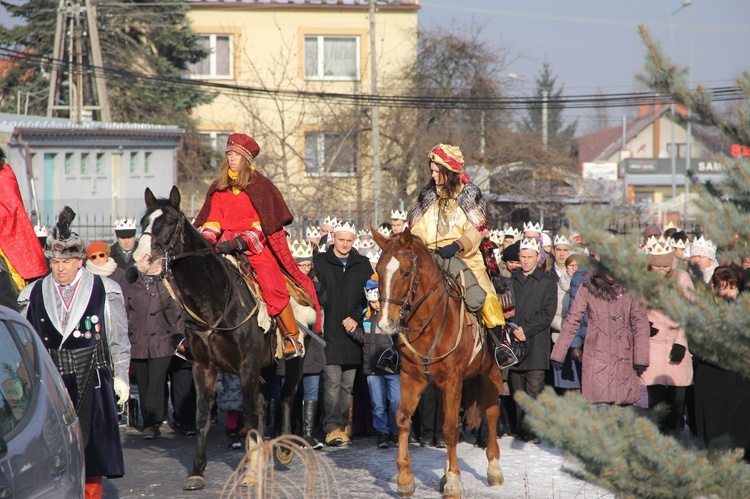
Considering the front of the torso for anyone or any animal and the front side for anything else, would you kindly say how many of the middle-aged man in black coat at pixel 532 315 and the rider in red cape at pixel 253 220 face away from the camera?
0

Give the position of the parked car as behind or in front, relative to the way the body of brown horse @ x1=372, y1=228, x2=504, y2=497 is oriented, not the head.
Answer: in front

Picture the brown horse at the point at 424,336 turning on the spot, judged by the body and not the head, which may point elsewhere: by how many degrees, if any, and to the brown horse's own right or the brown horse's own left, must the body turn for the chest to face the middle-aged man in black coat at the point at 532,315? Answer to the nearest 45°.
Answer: approximately 180°

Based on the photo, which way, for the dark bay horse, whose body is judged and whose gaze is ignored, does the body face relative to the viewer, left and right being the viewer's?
facing the viewer and to the left of the viewer

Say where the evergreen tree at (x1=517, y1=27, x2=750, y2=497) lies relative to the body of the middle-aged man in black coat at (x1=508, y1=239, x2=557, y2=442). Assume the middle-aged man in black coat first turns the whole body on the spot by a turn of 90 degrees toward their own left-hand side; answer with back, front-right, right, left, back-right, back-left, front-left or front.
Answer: front-right

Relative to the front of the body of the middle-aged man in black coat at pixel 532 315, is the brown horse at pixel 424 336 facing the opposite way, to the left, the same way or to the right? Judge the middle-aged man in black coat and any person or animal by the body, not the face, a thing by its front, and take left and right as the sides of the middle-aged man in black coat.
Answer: the same way

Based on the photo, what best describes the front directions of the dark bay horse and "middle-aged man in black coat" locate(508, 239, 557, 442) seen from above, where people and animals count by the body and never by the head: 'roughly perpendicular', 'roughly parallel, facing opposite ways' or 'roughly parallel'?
roughly parallel

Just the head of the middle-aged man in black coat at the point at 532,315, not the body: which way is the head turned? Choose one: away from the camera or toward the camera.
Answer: toward the camera

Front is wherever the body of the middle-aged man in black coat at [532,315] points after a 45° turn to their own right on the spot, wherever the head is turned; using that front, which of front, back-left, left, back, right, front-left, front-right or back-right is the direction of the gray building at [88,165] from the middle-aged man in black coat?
front-right

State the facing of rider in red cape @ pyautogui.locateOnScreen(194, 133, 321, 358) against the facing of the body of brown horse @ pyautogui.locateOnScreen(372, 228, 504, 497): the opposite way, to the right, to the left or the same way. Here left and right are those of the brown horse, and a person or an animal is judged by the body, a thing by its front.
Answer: the same way

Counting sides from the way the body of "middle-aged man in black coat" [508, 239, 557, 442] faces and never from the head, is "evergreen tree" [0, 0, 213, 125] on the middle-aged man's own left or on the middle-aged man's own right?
on the middle-aged man's own right

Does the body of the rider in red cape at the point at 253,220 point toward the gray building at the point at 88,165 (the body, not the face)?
no

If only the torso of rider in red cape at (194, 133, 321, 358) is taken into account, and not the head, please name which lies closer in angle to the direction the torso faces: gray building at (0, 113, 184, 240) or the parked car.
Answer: the parked car

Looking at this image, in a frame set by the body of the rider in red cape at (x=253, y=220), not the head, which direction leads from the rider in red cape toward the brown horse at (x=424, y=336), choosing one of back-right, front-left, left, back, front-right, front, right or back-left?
left

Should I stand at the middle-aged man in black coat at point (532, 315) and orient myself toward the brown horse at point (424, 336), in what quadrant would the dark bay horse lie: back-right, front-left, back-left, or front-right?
front-right

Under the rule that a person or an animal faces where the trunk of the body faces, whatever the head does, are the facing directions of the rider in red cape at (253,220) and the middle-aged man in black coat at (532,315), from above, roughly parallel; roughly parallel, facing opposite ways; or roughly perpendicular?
roughly parallel

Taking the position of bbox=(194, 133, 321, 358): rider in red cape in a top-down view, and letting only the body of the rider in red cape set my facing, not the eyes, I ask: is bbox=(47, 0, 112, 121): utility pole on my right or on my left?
on my right
